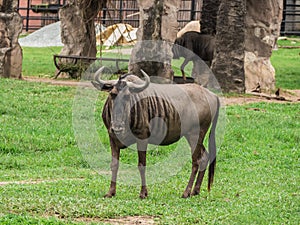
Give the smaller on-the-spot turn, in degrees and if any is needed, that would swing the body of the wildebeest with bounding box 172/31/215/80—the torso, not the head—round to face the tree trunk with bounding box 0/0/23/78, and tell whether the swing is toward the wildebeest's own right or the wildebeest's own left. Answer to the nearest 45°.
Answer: approximately 45° to the wildebeest's own left

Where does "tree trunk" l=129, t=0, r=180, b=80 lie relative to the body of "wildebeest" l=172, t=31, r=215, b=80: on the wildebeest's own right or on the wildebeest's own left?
on the wildebeest's own left

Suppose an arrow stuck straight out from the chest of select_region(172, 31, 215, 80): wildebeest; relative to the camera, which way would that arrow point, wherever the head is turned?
to the viewer's left

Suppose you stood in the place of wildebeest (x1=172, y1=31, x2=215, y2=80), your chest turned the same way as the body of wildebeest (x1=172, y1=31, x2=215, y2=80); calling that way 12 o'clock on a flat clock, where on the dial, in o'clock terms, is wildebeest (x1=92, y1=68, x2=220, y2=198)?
wildebeest (x1=92, y1=68, x2=220, y2=198) is roughly at 9 o'clock from wildebeest (x1=172, y1=31, x2=215, y2=80).

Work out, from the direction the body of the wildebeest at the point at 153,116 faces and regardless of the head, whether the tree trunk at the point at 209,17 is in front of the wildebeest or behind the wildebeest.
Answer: behind

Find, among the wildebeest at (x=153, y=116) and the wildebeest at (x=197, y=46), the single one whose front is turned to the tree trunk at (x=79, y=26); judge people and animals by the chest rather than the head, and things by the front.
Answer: the wildebeest at (x=197, y=46)

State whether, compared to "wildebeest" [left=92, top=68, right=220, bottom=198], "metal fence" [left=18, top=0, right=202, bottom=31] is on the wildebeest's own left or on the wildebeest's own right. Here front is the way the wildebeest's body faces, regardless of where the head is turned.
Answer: on the wildebeest's own right

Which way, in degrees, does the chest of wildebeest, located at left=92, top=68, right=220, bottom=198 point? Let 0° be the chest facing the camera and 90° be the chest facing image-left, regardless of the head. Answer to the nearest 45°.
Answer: approximately 45°

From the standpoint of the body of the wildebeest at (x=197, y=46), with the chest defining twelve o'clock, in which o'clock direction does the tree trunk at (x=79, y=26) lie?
The tree trunk is roughly at 12 o'clock from the wildebeest.

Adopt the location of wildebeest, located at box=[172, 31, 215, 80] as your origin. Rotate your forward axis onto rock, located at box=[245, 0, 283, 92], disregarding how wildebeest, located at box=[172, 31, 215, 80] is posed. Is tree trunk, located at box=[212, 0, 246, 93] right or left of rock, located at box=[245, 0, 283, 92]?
right
